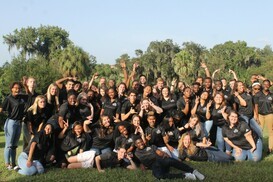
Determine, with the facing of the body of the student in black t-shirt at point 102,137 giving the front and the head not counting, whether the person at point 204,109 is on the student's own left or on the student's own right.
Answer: on the student's own left

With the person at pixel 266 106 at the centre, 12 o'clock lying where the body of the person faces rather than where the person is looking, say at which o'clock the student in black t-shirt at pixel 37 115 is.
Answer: The student in black t-shirt is roughly at 2 o'clock from the person.

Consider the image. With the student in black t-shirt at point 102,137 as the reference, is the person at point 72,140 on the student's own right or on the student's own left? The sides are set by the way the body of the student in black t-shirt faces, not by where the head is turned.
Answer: on the student's own right

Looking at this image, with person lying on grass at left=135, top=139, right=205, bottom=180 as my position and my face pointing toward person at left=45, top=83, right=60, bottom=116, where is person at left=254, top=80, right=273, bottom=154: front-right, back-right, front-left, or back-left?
back-right

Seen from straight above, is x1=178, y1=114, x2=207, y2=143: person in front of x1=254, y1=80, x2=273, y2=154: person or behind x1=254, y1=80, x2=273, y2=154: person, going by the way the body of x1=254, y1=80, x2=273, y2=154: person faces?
in front

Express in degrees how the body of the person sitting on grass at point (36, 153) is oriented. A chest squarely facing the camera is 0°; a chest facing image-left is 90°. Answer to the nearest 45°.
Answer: approximately 315°

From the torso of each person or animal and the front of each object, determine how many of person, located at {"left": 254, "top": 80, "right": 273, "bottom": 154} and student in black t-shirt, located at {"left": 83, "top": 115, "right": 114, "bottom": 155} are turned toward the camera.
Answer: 2

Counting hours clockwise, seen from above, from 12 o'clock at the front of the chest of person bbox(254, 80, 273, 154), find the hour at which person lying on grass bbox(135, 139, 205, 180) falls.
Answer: The person lying on grass is roughly at 1 o'clock from the person.

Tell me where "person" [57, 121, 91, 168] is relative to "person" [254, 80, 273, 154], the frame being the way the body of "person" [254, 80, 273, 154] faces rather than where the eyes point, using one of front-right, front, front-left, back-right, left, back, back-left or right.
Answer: front-right
